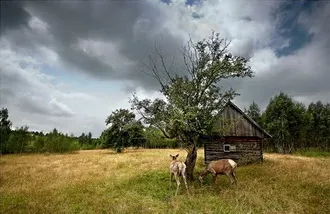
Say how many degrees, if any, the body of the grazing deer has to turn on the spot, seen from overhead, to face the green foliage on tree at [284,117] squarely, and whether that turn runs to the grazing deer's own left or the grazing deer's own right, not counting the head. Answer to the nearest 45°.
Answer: approximately 90° to the grazing deer's own right

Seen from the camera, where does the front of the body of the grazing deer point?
to the viewer's left

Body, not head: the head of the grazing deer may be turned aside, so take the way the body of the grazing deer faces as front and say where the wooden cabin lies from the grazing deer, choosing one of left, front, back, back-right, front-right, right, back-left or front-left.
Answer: right
